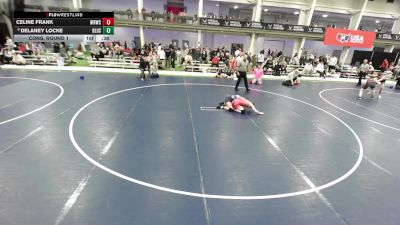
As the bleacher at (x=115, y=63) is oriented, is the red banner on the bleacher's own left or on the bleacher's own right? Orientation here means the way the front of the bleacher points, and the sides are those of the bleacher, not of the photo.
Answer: on the bleacher's own left

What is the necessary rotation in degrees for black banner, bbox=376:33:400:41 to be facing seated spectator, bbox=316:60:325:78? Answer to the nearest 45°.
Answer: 0° — it already faces them

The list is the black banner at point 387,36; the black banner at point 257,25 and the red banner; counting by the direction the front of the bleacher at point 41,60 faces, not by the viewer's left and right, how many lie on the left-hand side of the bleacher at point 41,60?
3

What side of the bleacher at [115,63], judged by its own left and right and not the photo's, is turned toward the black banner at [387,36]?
left

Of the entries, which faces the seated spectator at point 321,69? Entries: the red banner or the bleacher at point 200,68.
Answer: the red banner

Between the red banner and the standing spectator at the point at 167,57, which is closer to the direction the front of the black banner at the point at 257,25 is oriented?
the standing spectator

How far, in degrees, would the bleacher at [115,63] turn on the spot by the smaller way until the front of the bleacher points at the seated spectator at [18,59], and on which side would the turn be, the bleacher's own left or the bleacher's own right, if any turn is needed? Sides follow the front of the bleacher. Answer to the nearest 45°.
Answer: approximately 90° to the bleacher's own right

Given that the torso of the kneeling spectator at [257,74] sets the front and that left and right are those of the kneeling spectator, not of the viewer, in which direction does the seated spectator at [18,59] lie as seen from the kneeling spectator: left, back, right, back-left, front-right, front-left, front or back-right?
right

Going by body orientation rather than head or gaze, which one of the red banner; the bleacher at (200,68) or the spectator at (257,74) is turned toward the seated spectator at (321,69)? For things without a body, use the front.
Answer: the red banner

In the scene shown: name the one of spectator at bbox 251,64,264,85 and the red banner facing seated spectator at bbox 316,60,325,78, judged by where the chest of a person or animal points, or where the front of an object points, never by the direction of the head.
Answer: the red banner

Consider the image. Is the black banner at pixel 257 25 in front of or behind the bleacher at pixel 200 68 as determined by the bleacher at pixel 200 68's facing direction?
behind

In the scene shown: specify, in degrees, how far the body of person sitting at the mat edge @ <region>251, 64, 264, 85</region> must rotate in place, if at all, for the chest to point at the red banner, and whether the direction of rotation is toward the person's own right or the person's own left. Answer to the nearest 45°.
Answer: approximately 135° to the person's own left
